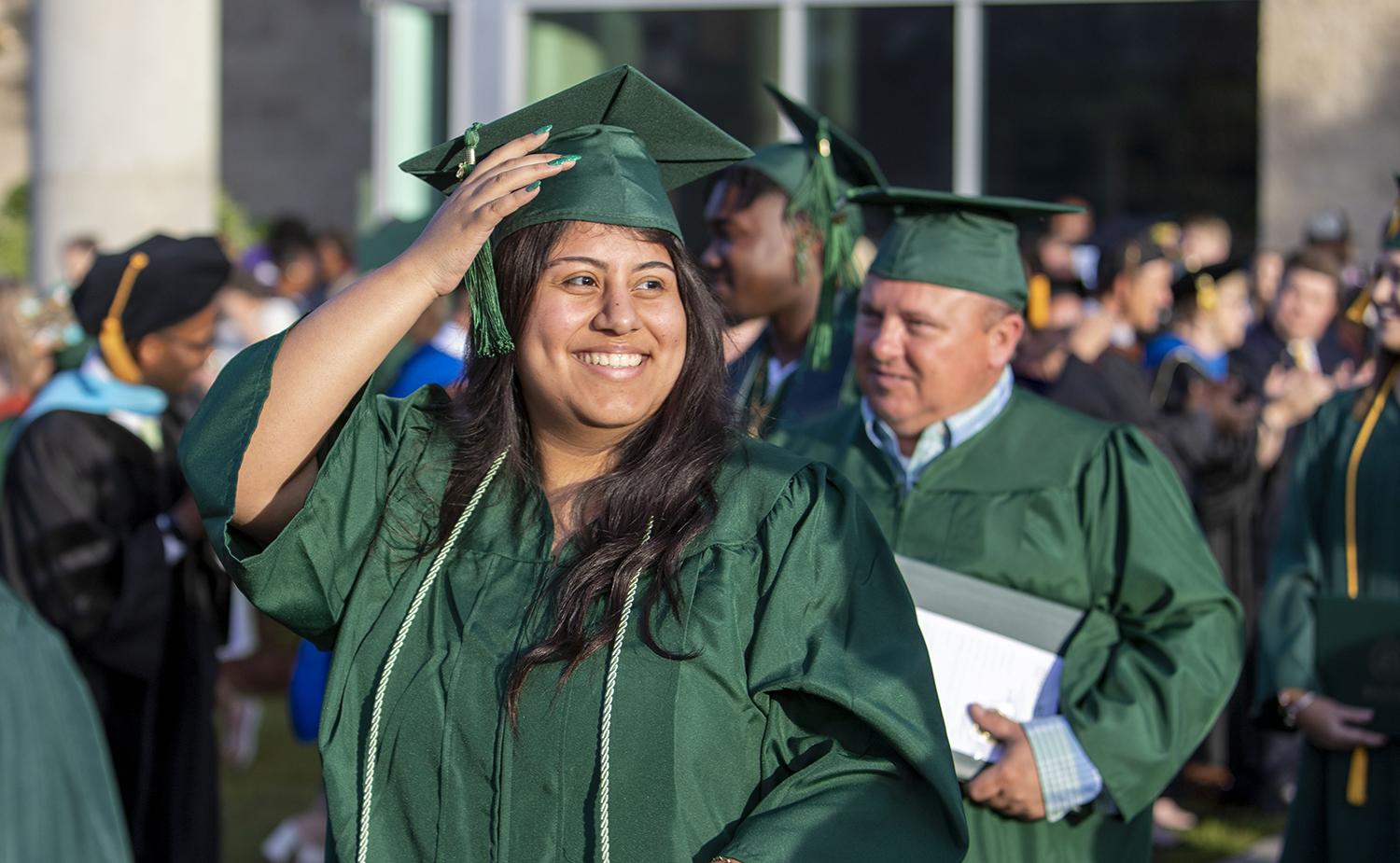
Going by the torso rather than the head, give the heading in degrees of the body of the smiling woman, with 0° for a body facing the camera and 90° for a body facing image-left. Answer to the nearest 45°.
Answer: approximately 0°

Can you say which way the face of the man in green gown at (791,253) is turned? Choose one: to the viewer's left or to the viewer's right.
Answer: to the viewer's left
